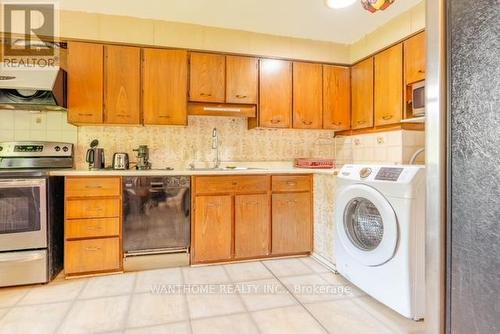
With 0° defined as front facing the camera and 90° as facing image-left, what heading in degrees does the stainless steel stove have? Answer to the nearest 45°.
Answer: approximately 0°

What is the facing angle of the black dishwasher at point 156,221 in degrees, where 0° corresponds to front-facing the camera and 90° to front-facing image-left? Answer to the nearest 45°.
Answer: approximately 0°

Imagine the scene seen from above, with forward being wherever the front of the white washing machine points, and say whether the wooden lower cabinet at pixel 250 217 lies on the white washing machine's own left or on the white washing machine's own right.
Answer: on the white washing machine's own right

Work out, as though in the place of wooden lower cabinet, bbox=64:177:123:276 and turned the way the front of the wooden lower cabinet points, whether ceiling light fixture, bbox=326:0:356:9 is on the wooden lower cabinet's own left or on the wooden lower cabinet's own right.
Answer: on the wooden lower cabinet's own left

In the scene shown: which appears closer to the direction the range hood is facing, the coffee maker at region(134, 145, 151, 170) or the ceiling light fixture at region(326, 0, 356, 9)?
the ceiling light fixture

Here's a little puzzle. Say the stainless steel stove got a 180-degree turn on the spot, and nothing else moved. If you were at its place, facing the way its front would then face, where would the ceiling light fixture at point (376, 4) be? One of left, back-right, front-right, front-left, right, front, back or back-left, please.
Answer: back-right
